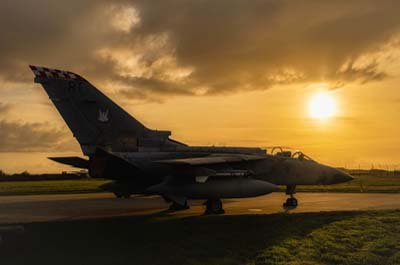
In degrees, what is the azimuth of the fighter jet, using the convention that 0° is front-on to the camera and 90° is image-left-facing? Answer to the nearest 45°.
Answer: approximately 225°
